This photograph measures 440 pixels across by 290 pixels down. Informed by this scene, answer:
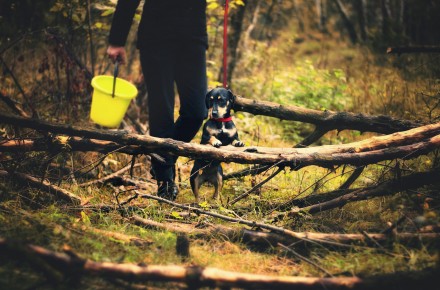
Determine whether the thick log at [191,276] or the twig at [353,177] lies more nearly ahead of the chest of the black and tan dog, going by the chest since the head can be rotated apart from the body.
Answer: the thick log

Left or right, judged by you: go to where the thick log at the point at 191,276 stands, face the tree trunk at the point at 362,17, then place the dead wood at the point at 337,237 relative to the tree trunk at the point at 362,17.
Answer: right

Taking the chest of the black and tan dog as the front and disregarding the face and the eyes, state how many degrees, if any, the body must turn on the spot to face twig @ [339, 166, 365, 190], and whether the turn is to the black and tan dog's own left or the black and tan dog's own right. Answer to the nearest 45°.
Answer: approximately 90° to the black and tan dog's own left

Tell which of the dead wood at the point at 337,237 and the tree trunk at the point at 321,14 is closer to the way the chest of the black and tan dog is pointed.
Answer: the dead wood

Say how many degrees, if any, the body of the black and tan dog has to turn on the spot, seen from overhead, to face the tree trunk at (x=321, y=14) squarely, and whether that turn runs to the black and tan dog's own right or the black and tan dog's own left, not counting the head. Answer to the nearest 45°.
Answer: approximately 180°

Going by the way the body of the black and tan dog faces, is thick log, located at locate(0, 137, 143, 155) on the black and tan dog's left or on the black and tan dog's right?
on the black and tan dog's right

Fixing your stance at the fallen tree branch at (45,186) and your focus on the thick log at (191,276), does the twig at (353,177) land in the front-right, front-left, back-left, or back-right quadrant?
front-left

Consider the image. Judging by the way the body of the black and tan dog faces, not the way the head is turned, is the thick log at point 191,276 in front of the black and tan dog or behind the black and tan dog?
in front

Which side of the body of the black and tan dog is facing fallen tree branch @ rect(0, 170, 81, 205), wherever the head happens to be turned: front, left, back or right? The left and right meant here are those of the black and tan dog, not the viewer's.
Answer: right

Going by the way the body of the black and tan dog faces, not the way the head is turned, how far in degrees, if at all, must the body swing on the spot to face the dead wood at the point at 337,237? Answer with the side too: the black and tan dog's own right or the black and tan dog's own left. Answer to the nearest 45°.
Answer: approximately 45° to the black and tan dog's own left

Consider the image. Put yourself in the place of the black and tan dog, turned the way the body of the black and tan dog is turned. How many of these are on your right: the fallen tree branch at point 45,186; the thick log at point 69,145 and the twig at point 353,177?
2

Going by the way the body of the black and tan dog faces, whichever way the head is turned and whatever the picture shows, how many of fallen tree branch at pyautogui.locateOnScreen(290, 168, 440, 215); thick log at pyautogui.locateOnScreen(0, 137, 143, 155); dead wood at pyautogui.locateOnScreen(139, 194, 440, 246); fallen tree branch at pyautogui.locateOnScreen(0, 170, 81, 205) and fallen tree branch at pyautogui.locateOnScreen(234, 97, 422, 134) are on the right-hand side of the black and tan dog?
2

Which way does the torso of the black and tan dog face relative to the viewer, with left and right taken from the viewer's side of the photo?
facing the viewer

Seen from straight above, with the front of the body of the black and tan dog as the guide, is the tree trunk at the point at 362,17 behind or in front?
behind

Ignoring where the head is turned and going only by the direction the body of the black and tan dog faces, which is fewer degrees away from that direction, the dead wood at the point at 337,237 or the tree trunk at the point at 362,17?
the dead wood

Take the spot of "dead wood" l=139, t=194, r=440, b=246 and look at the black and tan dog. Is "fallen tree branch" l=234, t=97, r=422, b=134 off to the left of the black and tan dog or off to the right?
right
